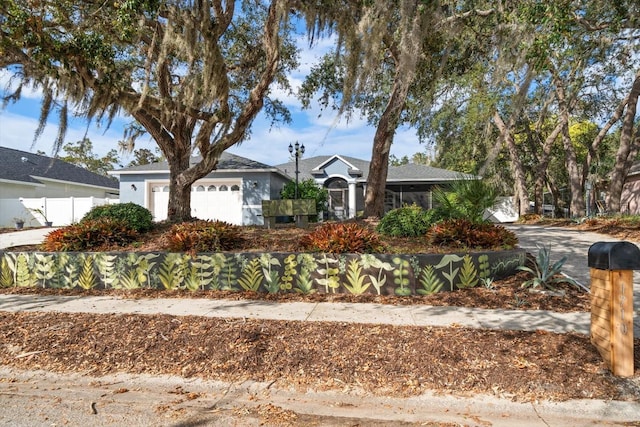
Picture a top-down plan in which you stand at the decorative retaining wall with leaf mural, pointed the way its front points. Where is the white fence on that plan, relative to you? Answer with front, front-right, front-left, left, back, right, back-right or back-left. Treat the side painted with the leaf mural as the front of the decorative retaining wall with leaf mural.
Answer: back-right

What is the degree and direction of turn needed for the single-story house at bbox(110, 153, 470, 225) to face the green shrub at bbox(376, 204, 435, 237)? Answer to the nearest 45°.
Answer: approximately 45° to its left

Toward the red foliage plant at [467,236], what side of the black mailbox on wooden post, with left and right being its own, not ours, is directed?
back

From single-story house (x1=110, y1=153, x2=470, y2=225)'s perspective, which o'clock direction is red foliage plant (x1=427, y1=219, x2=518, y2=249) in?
The red foliage plant is roughly at 11 o'clock from the single-story house.

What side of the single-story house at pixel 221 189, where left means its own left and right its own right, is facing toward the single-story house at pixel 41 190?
right

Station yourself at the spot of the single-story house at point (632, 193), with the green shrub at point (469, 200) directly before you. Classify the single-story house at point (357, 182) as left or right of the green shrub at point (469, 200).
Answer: right

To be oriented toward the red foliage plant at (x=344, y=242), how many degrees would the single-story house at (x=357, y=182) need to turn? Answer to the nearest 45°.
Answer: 0° — it already faces it
